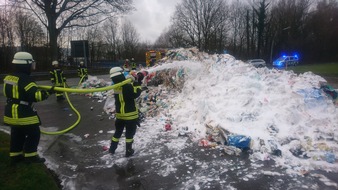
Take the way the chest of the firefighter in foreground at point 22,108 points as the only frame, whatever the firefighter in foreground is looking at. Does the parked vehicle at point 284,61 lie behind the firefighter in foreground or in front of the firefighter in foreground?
in front

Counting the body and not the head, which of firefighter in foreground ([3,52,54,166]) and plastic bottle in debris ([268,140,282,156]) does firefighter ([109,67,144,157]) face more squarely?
the plastic bottle in debris

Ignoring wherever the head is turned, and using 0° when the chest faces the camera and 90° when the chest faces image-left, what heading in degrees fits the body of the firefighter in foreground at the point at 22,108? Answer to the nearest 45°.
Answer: approximately 225°

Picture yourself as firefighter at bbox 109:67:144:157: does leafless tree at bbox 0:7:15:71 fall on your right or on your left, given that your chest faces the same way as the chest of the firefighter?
on your left

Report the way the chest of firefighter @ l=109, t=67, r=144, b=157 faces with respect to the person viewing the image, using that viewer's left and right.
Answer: facing away from the viewer and to the right of the viewer

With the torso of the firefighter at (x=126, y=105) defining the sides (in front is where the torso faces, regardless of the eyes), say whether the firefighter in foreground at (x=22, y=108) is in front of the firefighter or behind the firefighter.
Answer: behind

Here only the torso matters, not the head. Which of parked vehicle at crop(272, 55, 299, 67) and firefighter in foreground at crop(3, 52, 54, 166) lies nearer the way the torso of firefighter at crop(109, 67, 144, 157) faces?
the parked vehicle

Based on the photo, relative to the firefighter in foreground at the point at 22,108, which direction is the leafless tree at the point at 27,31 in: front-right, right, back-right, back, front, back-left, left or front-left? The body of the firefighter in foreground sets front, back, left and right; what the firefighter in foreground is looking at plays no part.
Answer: front-left

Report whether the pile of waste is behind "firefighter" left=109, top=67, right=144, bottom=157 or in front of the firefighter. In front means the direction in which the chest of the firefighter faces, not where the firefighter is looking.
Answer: in front

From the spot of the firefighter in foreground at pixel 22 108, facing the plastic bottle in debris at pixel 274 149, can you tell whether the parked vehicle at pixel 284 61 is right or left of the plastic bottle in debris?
left
